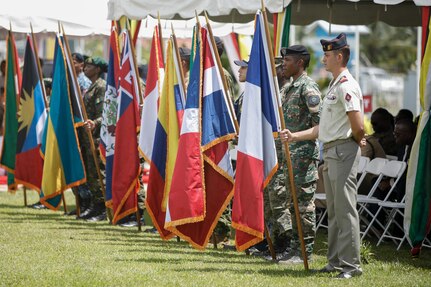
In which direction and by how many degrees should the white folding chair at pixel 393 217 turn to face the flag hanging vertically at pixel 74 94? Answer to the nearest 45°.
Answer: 0° — it already faces it

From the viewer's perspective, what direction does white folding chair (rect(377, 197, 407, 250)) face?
to the viewer's left

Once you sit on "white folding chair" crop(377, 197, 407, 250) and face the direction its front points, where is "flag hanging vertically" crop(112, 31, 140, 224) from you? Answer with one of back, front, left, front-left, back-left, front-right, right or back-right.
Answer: front

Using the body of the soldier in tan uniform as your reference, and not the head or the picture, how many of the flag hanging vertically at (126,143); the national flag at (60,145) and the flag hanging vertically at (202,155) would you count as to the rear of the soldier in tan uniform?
0

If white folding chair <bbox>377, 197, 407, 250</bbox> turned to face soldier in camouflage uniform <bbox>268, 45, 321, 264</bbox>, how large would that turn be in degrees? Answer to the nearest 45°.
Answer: approximately 45° to its left

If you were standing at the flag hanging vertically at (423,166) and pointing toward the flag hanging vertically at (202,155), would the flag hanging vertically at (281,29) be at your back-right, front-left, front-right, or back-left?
front-right

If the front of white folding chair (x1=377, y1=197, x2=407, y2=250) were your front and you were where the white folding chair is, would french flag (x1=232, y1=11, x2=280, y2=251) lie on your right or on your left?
on your left

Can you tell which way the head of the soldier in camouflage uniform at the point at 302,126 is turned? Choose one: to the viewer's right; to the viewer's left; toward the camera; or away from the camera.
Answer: to the viewer's left

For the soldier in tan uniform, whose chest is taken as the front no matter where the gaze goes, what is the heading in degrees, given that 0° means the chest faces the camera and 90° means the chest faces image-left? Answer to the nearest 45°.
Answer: approximately 90°
